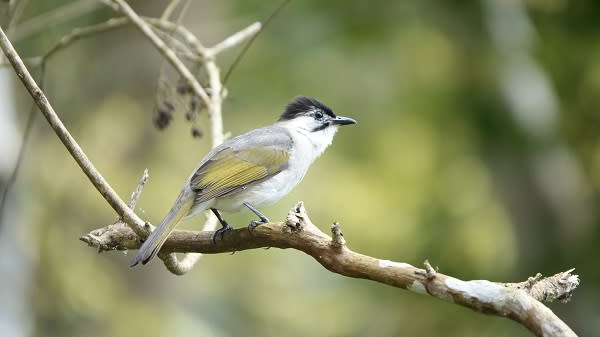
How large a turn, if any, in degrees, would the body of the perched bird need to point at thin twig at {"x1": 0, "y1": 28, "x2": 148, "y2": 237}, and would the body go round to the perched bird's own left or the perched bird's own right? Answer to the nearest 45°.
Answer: approximately 135° to the perched bird's own right

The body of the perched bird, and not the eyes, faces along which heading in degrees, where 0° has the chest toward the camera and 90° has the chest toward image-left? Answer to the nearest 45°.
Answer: approximately 270°
